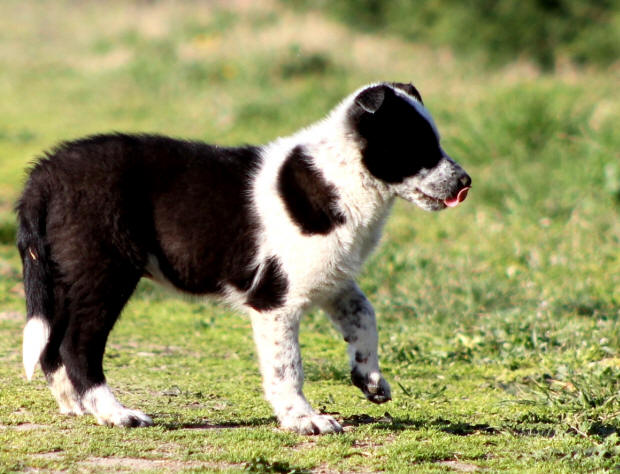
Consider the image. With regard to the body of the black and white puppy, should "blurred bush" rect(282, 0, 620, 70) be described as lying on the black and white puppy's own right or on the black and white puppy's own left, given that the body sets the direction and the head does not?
on the black and white puppy's own left

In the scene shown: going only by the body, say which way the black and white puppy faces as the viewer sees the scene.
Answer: to the viewer's right
